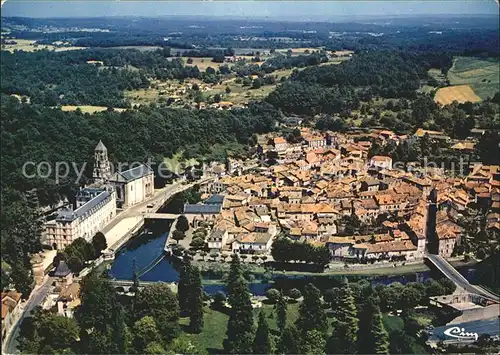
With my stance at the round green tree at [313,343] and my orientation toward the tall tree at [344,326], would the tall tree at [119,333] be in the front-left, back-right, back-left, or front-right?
back-left

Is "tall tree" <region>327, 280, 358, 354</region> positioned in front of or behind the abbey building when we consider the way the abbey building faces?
in front

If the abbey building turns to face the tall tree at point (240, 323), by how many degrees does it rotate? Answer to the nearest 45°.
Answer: approximately 45° to its right

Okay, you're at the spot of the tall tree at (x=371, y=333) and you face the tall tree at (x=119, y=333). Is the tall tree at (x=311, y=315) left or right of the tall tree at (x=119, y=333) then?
right

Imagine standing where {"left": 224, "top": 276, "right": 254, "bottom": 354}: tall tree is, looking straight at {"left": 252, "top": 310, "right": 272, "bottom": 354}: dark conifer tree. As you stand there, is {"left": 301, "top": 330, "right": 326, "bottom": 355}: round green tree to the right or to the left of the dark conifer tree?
left

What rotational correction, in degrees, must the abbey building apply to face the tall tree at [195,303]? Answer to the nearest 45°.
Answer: approximately 45° to its right

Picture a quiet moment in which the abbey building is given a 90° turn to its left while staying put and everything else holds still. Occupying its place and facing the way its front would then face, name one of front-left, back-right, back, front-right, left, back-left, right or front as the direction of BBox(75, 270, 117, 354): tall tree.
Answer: back-right

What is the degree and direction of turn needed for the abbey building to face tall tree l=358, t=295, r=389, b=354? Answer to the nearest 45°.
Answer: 0° — it already faces it

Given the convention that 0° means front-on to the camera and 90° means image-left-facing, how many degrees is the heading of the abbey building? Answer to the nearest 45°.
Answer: approximately 315°

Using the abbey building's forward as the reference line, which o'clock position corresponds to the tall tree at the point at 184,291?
The tall tree is roughly at 1 o'clock from the abbey building.

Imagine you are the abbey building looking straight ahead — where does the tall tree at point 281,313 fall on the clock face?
The tall tree is roughly at 1 o'clock from the abbey building.

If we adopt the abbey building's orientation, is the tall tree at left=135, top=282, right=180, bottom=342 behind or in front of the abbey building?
in front

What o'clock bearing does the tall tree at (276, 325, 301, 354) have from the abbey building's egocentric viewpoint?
The tall tree is roughly at 1 o'clock from the abbey building.
